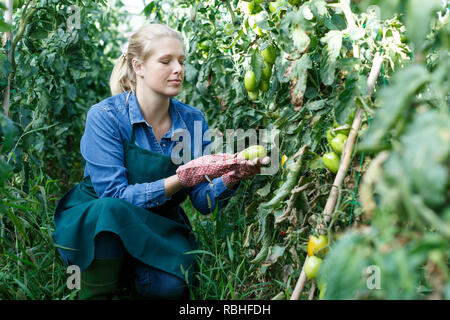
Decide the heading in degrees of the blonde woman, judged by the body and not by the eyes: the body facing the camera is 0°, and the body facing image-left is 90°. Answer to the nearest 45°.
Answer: approximately 315°
